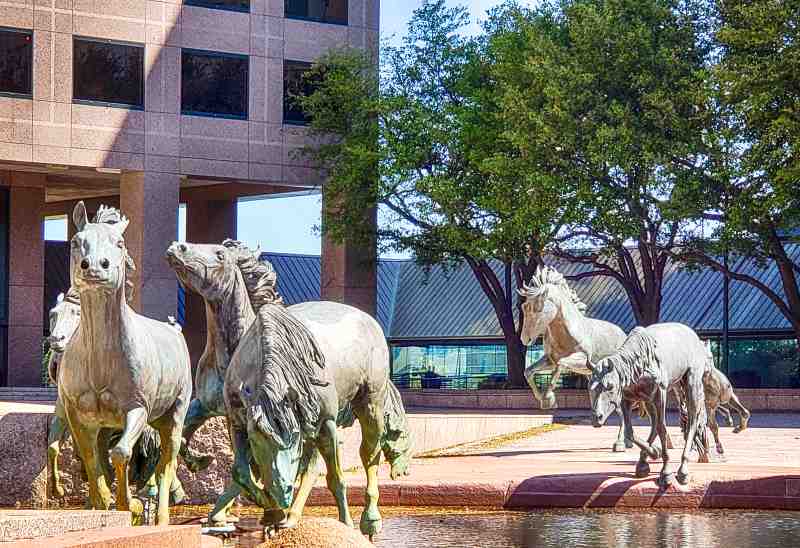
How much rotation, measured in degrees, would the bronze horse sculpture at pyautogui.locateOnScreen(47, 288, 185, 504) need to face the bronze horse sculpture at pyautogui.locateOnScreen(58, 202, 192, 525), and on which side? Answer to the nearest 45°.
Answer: approximately 45° to its left

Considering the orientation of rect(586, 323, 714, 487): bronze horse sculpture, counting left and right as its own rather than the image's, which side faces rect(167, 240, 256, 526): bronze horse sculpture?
front

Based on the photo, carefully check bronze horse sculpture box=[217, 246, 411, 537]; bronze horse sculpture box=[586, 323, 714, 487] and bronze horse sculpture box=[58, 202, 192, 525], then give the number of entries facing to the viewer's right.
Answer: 0

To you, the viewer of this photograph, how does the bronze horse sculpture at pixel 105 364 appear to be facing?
facing the viewer and to the left of the viewer

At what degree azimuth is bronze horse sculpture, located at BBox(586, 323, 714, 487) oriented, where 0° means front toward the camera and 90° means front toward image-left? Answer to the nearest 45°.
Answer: approximately 45°

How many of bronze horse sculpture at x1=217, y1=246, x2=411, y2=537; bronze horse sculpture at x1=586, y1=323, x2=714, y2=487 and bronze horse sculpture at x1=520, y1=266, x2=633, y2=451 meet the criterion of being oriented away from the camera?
0

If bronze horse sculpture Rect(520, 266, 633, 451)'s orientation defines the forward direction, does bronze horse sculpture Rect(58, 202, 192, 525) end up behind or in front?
in front

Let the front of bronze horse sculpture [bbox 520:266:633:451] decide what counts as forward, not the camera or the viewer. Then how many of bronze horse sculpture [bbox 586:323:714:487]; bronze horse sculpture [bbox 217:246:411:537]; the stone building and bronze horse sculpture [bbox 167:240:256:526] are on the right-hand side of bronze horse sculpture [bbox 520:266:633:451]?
1

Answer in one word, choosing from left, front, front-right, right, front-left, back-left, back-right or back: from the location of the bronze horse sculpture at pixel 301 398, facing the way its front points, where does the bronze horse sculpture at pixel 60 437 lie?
right

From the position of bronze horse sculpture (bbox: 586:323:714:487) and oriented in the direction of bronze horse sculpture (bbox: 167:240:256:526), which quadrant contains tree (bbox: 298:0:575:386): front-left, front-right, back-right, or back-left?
back-right

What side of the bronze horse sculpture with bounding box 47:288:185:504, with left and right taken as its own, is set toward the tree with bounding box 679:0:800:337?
back

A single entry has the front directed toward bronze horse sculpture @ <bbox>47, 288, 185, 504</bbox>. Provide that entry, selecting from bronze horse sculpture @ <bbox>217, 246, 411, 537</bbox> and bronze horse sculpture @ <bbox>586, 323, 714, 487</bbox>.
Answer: bronze horse sculpture @ <bbox>586, 323, 714, 487</bbox>
